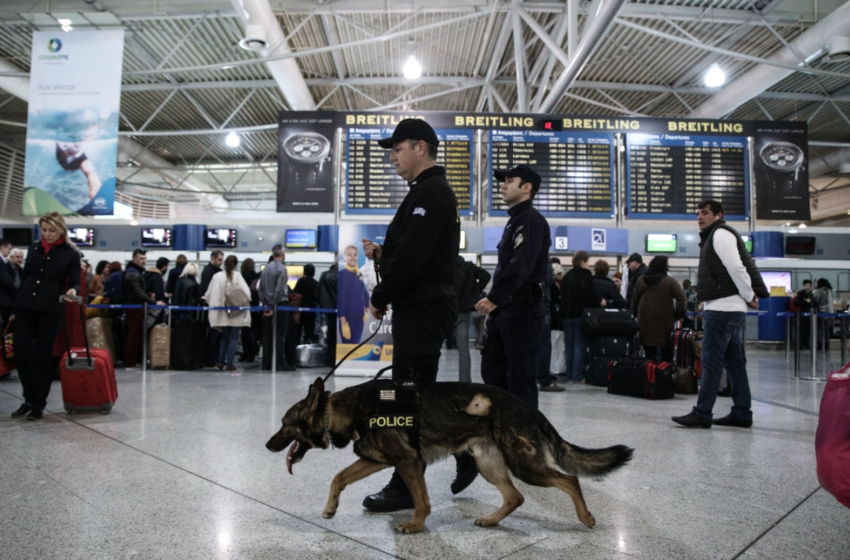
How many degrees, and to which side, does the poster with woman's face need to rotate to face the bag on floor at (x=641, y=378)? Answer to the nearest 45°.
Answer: approximately 45° to its left

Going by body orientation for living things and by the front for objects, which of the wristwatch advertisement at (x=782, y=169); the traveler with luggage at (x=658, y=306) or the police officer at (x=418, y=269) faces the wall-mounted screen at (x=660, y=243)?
the traveler with luggage

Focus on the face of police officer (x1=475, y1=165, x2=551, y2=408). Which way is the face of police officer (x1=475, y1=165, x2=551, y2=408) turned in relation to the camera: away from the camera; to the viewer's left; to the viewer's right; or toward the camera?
to the viewer's left

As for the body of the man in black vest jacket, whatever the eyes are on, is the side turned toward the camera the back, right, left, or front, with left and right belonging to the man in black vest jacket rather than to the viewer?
left

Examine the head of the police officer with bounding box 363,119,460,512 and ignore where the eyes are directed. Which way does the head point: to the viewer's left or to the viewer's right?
to the viewer's left

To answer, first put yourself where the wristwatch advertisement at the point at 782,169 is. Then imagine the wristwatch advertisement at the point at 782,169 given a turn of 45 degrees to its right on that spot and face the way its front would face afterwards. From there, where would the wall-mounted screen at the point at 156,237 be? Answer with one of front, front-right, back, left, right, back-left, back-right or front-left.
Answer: front-right

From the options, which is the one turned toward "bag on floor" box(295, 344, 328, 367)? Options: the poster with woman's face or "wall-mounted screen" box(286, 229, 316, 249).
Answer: the wall-mounted screen

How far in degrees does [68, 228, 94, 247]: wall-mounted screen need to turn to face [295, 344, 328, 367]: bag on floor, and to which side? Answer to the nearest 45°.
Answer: approximately 45° to its left

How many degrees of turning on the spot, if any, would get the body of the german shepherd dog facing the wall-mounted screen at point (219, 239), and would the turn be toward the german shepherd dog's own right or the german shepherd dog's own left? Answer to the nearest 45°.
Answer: approximately 45° to the german shepherd dog's own right

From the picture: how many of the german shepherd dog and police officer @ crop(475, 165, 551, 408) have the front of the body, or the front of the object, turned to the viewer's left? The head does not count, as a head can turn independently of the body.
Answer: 2

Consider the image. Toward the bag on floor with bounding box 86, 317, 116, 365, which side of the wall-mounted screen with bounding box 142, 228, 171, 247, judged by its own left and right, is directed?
front

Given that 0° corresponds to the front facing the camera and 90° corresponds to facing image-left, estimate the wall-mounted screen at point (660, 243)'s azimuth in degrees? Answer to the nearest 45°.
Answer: approximately 0°

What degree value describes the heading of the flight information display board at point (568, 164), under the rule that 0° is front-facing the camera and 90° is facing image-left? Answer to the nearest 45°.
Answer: approximately 0°
